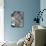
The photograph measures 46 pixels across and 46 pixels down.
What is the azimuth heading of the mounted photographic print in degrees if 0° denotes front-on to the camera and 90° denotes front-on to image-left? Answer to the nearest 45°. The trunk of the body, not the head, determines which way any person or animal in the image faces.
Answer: approximately 0°
